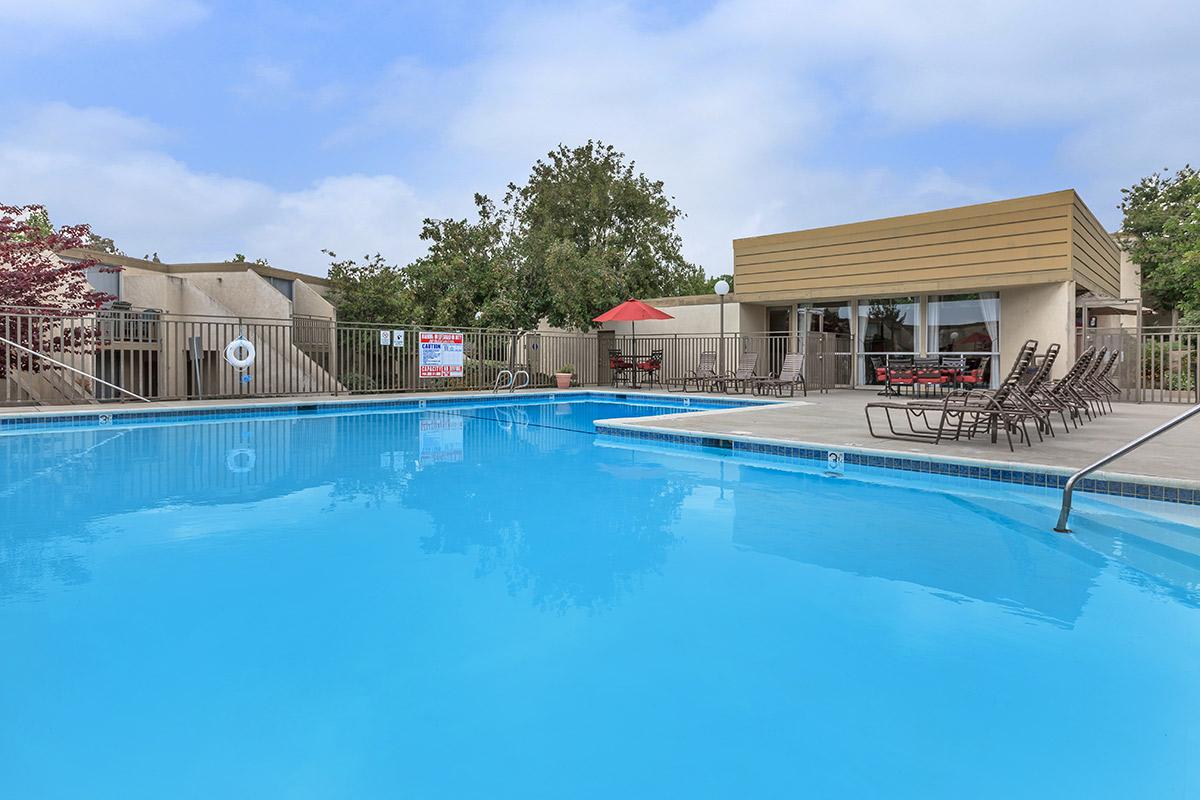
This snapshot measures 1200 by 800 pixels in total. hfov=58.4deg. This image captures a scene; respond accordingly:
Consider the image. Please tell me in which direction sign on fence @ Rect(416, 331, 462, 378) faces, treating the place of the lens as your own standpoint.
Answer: facing the viewer

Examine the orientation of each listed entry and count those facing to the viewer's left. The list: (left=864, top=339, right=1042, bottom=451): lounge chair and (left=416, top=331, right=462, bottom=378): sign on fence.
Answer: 1

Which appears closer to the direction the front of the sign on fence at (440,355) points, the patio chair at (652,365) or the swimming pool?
the swimming pool

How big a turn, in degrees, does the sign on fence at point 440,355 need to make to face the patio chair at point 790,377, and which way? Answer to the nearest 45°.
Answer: approximately 45° to its left

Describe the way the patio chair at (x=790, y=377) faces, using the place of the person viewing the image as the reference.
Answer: facing the viewer and to the left of the viewer

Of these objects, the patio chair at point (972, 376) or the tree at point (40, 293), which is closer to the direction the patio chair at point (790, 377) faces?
the tree

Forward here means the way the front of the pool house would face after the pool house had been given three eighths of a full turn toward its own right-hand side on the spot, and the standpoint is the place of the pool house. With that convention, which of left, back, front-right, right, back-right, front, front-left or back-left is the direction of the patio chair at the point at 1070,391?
back

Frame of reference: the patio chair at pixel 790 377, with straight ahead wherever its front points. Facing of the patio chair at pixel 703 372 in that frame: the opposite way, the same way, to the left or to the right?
the same way

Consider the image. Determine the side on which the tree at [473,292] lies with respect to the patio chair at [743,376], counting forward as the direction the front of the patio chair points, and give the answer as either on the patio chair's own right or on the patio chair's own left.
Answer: on the patio chair's own right

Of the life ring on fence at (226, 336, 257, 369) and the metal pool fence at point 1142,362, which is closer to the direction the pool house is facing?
the life ring on fence

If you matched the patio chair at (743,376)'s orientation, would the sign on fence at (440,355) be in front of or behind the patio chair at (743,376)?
in front

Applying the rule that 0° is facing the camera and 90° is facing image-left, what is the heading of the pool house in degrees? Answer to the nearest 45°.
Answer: approximately 45°

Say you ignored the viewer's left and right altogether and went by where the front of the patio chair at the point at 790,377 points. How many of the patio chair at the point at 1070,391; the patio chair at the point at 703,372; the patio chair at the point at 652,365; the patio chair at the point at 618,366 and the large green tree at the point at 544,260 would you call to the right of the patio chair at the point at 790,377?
4

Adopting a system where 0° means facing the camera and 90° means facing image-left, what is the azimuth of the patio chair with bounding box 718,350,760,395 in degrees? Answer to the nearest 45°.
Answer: approximately 45°

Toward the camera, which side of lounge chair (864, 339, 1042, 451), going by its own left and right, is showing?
left

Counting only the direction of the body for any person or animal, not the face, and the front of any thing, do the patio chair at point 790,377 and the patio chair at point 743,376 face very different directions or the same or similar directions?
same or similar directions
